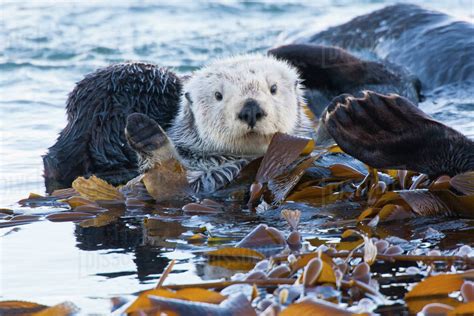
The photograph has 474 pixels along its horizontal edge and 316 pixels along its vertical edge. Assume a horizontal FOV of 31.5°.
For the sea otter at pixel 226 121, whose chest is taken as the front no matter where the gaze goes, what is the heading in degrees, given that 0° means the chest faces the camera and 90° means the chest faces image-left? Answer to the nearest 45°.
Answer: approximately 0°
